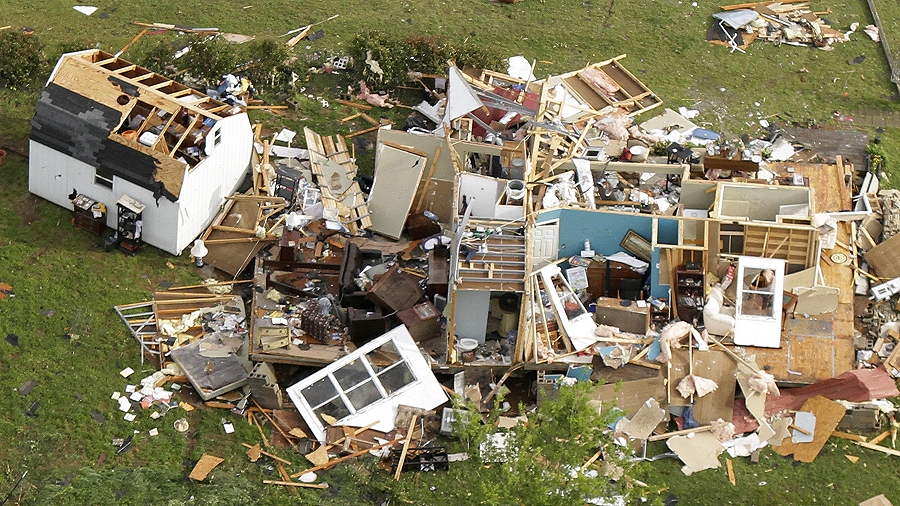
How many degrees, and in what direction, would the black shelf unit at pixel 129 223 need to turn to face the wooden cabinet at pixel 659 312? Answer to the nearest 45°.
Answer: approximately 90° to its left

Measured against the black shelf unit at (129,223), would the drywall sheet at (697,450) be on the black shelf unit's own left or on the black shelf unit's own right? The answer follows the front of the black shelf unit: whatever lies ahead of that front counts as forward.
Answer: on the black shelf unit's own left

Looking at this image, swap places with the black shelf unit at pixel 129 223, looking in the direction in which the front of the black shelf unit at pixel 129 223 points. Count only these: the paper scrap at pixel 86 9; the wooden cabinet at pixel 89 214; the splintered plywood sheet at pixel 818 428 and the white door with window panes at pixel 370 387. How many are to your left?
2

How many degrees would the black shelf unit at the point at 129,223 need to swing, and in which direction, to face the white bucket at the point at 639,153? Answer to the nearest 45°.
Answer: approximately 135° to its left

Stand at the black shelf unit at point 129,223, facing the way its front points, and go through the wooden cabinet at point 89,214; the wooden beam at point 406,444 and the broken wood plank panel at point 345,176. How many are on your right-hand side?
1

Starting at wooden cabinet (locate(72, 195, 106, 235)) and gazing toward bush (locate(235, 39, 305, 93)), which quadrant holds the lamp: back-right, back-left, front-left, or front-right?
front-right

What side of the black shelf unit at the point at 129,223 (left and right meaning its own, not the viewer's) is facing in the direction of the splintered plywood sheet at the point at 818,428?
left

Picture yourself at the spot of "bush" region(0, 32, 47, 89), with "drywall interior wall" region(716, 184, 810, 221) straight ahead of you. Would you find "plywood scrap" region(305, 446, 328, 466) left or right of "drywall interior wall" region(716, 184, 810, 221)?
right

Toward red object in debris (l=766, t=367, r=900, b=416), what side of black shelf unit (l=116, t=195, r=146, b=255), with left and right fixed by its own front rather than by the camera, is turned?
left

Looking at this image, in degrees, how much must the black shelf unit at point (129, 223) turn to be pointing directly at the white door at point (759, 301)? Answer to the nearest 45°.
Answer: approximately 90° to its left

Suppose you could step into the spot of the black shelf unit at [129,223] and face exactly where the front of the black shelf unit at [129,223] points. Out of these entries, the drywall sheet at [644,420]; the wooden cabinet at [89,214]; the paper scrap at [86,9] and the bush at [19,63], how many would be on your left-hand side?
1

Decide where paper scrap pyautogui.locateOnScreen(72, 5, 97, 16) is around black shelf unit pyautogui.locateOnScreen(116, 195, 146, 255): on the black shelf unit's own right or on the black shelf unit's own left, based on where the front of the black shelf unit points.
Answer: on the black shelf unit's own right

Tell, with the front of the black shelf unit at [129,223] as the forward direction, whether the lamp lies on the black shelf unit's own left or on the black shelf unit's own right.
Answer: on the black shelf unit's own left

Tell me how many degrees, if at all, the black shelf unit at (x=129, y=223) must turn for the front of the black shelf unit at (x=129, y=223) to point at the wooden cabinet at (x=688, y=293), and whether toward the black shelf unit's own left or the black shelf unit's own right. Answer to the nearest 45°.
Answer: approximately 90° to the black shelf unit's own left

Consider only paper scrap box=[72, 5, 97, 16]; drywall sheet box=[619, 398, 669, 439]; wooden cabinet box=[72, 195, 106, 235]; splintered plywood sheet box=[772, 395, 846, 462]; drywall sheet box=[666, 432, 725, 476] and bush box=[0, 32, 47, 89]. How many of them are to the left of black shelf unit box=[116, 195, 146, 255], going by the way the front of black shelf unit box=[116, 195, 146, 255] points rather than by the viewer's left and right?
3

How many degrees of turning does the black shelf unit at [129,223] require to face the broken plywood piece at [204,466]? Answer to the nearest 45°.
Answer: approximately 45° to its left

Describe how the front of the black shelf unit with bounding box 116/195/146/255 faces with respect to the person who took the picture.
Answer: facing the viewer and to the left of the viewer

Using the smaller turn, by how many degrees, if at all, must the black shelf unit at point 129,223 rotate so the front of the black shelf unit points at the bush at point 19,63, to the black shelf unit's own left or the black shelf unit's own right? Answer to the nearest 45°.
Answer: approximately 90° to the black shelf unit's own right
